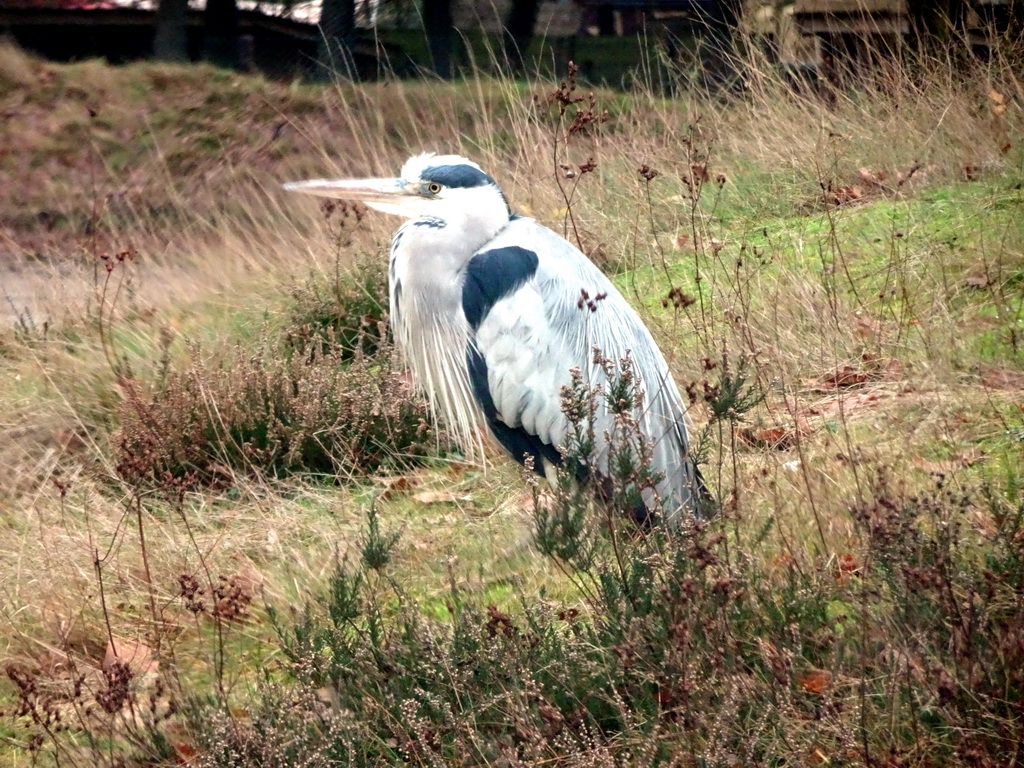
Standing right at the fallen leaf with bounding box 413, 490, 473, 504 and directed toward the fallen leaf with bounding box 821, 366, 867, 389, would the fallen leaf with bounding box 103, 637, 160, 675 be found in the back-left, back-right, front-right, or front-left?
back-right

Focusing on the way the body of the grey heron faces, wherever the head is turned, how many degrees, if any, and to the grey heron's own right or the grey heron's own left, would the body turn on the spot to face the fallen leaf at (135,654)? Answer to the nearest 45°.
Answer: approximately 45° to the grey heron's own left

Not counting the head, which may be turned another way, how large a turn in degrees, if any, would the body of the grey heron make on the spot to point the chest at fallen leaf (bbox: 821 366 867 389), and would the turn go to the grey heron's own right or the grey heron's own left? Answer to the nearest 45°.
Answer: approximately 180°

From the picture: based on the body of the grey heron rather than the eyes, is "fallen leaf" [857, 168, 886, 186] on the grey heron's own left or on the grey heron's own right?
on the grey heron's own right

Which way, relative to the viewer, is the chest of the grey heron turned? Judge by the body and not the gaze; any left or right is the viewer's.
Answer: facing to the left of the viewer
